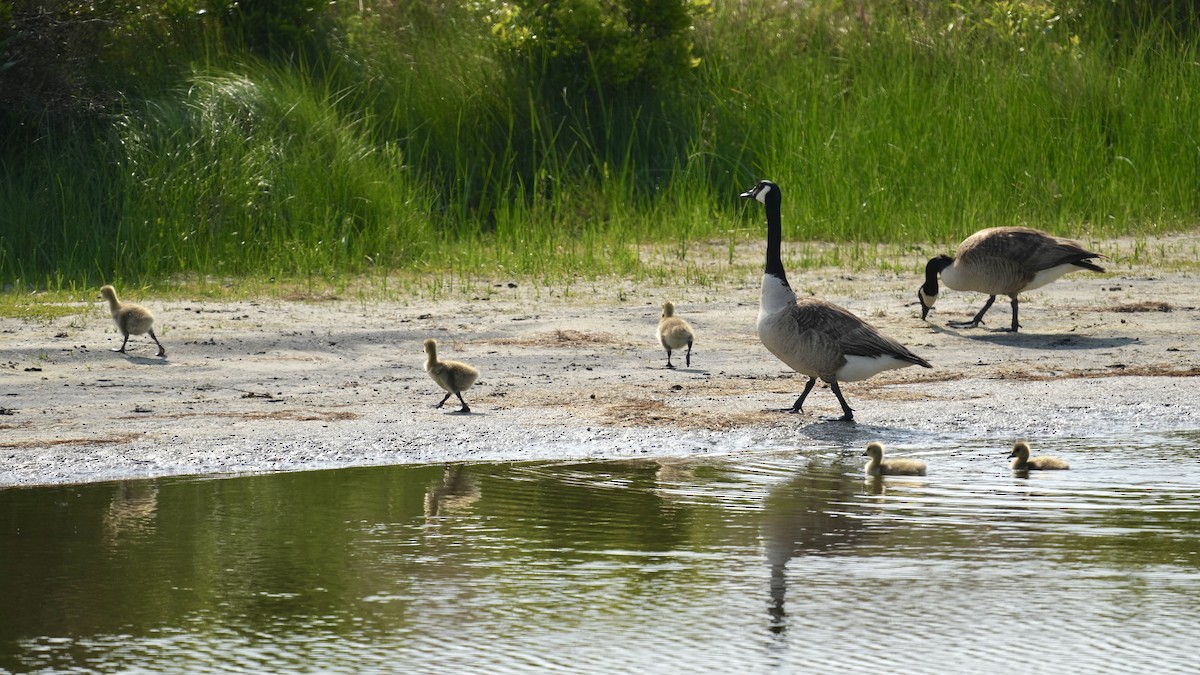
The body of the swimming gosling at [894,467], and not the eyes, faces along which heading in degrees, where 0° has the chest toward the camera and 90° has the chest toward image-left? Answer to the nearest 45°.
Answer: approximately 90°

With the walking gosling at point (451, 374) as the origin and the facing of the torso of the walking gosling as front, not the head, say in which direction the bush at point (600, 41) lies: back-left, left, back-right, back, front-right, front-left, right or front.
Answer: right

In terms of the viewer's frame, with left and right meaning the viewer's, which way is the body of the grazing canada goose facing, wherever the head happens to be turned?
facing to the left of the viewer

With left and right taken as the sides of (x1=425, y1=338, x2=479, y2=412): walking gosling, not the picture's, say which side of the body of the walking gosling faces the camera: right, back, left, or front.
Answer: left

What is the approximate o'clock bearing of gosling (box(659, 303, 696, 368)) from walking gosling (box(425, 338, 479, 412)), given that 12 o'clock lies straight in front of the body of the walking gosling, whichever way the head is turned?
The gosling is roughly at 5 o'clock from the walking gosling.

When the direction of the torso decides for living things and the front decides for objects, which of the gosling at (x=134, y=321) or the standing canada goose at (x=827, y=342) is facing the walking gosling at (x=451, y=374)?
the standing canada goose

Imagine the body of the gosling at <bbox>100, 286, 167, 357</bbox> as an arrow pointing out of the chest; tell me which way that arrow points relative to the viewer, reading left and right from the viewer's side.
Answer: facing to the left of the viewer

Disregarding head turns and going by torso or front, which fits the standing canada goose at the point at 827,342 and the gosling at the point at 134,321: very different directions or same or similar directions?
same or similar directions

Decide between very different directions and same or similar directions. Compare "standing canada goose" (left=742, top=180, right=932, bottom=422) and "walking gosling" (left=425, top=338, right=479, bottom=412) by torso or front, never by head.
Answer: same or similar directions

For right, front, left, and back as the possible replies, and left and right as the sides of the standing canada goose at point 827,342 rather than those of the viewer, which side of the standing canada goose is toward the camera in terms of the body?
left

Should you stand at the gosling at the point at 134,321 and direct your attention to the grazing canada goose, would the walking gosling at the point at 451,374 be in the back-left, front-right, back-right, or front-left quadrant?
front-right

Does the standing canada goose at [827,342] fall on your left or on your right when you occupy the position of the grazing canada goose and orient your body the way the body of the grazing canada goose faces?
on your left
